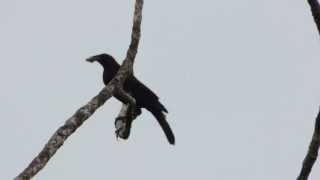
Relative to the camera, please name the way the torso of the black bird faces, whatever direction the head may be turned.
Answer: to the viewer's left

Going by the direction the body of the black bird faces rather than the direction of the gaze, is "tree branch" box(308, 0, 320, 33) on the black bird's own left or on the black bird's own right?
on the black bird's own left

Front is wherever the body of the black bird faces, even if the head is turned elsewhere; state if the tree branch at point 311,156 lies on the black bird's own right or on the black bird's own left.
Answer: on the black bird's own left
